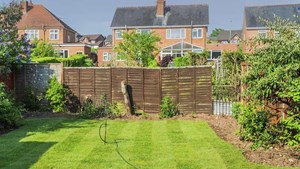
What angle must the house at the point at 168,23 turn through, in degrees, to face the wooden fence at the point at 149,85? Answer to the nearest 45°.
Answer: approximately 180°

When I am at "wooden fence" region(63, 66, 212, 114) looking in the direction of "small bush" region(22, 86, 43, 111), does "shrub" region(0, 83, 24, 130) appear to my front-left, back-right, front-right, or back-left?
front-left

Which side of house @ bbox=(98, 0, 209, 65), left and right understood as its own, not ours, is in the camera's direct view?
back

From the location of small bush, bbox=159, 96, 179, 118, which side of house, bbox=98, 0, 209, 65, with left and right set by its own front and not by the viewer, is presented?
back

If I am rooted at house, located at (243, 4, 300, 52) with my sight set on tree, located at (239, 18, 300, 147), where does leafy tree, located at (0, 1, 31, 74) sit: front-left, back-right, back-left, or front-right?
front-right

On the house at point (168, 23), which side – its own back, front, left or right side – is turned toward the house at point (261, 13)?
right

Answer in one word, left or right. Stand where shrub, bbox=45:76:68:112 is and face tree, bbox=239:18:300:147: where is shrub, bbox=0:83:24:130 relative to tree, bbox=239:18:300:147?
right

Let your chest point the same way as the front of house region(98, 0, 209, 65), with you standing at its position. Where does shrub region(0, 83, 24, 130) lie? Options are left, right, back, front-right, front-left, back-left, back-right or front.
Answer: back

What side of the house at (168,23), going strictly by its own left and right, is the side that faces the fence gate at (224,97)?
back
